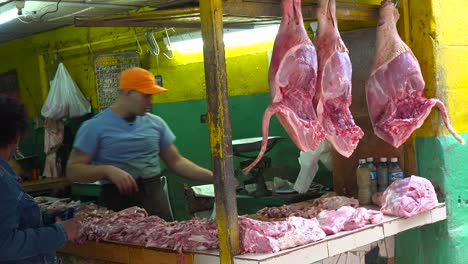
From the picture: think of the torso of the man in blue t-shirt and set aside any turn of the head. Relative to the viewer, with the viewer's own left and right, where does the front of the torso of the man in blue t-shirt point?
facing the viewer and to the right of the viewer

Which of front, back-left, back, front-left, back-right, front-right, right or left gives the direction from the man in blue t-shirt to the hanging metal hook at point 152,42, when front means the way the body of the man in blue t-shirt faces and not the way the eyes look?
back-left

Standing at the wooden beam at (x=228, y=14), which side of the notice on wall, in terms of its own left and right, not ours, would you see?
front

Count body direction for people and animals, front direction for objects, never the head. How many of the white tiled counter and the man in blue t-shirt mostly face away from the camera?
0

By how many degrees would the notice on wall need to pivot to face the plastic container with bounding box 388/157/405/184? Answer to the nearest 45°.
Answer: approximately 45° to its left

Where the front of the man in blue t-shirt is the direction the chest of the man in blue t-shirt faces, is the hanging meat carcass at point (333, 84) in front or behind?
in front

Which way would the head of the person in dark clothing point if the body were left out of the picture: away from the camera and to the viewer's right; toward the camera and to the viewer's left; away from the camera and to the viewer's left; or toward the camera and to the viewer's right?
away from the camera and to the viewer's right

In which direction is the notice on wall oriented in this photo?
toward the camera

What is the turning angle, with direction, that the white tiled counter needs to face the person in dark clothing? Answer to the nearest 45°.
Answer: approximately 135° to its right

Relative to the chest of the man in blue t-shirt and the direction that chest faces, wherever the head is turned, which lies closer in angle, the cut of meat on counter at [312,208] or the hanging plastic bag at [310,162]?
the cut of meat on counter

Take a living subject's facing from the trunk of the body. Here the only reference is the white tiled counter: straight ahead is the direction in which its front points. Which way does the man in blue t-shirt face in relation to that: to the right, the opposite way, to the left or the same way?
the same way

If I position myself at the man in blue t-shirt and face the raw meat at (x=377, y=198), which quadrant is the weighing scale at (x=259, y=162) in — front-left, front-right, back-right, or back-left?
front-left

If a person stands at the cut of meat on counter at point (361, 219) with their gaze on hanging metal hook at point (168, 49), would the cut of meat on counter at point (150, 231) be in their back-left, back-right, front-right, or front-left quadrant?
front-left

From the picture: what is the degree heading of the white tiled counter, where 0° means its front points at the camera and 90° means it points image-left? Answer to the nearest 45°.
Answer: approximately 315°

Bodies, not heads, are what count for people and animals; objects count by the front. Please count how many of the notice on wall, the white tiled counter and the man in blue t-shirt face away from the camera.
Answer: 0

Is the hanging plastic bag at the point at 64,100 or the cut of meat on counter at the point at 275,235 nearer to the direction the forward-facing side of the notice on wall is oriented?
the cut of meat on counter

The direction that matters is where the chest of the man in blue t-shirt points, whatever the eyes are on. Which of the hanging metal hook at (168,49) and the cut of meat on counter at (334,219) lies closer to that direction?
the cut of meat on counter
